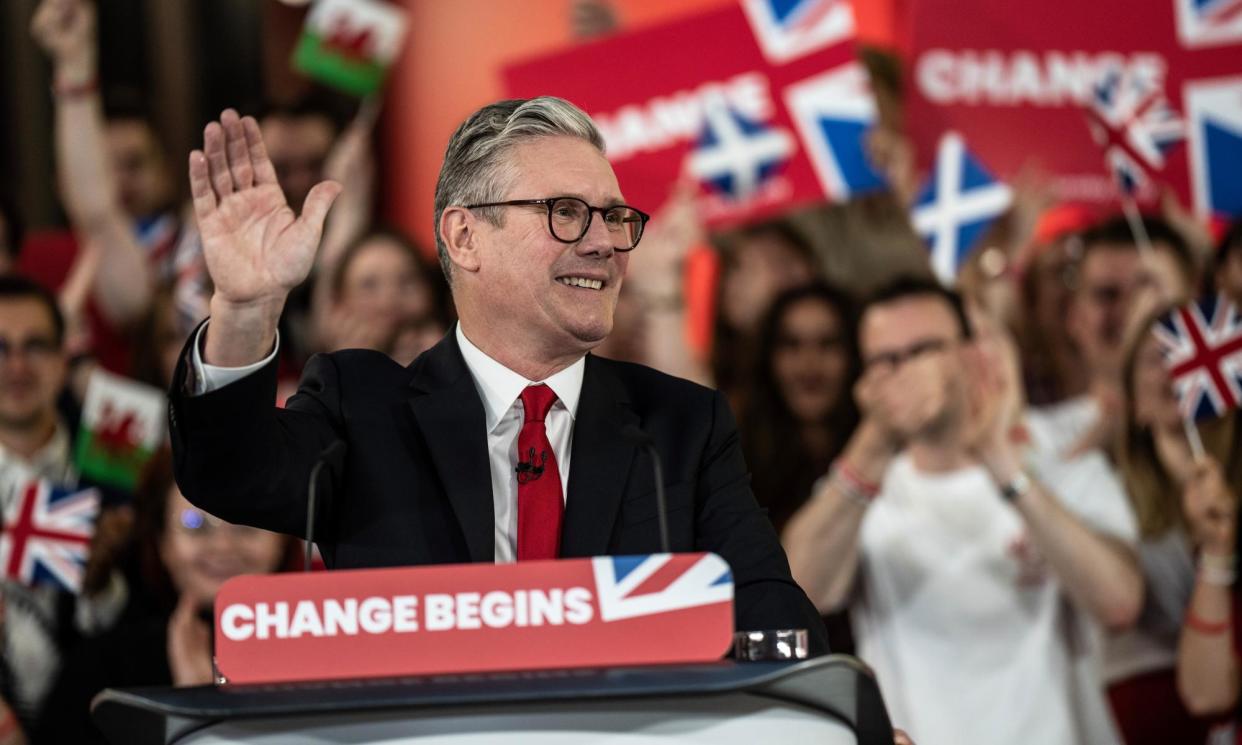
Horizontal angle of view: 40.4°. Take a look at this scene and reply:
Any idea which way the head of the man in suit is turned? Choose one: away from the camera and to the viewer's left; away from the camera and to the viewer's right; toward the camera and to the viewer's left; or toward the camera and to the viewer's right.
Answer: toward the camera and to the viewer's right

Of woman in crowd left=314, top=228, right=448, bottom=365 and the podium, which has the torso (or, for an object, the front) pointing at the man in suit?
the woman in crowd

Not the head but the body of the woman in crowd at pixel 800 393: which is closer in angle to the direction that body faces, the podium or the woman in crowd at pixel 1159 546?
the podium

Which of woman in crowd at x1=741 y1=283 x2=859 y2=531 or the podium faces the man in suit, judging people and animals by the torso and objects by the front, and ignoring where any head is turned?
the woman in crowd

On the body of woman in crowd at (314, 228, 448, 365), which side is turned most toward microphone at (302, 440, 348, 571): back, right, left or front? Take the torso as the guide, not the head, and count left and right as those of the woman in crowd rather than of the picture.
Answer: front

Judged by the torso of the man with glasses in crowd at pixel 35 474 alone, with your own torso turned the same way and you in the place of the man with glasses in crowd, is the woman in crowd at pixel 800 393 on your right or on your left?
on your left

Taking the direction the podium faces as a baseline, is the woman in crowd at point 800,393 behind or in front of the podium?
behind
